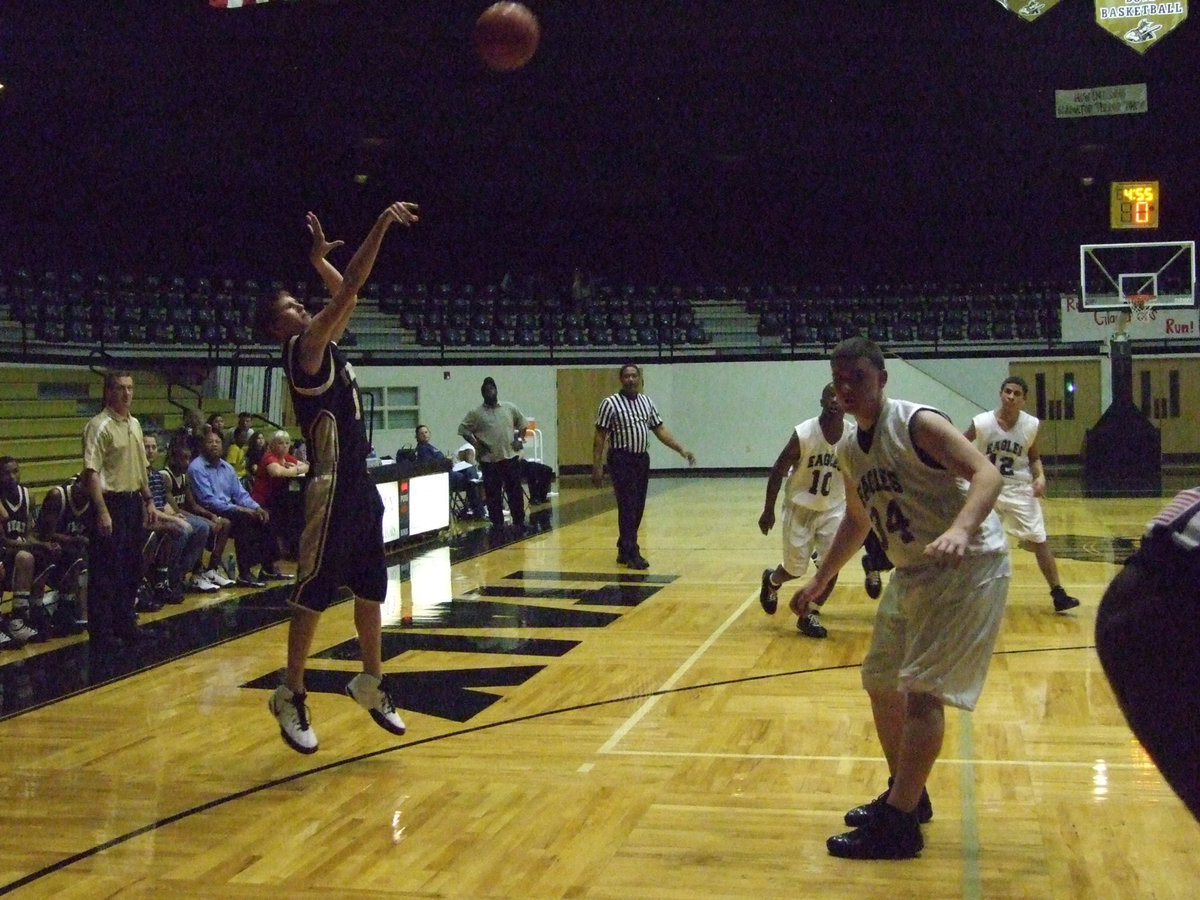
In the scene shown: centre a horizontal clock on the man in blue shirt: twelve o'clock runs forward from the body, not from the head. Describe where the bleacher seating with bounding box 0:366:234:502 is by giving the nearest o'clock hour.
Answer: The bleacher seating is roughly at 7 o'clock from the man in blue shirt.

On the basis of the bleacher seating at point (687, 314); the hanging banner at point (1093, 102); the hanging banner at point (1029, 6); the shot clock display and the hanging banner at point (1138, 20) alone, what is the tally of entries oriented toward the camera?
5

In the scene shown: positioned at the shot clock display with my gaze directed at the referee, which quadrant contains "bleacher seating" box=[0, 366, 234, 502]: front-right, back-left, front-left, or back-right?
front-right

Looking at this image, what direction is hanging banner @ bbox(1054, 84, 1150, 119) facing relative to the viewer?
toward the camera

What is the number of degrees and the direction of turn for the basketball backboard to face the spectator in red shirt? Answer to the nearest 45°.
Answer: approximately 45° to its right

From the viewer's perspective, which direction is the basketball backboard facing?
toward the camera

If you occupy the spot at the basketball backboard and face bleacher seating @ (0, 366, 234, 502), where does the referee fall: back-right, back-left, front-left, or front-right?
front-left

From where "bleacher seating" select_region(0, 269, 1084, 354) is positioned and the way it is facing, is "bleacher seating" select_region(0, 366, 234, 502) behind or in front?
in front

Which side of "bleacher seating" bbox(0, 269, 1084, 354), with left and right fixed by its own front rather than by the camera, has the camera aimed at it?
front

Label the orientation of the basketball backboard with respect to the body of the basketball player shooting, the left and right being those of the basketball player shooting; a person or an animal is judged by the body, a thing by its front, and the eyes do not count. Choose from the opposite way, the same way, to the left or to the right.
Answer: to the right

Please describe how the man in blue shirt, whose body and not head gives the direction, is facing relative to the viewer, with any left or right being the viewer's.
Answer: facing the viewer and to the right of the viewer

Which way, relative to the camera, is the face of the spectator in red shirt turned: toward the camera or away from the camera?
toward the camera

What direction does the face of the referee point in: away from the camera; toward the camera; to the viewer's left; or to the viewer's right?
toward the camera

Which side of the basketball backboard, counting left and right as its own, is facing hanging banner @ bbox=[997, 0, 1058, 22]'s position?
back

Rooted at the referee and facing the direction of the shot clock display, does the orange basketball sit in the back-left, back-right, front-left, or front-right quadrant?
back-right
